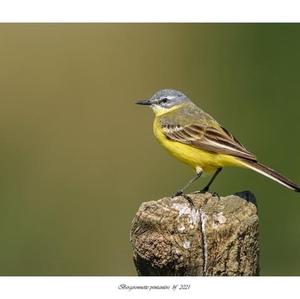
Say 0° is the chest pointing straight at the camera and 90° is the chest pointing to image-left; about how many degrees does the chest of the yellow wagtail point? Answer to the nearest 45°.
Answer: approximately 90°
